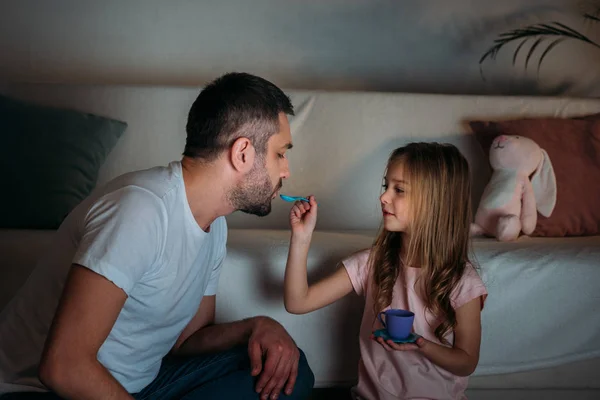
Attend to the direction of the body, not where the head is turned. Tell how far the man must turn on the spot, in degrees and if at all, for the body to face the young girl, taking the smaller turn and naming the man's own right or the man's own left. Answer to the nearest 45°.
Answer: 0° — they already face them

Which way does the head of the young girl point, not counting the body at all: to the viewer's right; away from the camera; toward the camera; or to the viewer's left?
to the viewer's left

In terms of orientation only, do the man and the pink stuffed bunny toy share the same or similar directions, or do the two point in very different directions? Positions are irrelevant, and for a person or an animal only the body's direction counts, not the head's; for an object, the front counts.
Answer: very different directions

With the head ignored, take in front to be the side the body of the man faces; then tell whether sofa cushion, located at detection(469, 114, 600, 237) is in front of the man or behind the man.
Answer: in front

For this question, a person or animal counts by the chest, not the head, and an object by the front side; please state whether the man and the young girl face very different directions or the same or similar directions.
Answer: very different directions

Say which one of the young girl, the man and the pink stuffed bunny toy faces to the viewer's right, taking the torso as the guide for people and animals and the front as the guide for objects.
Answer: the man

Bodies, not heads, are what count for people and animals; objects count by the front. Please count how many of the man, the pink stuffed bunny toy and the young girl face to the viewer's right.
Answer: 1

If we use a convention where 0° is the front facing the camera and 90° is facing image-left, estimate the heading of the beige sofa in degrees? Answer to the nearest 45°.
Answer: approximately 0°

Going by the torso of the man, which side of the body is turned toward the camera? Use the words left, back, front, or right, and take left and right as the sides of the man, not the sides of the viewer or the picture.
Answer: right

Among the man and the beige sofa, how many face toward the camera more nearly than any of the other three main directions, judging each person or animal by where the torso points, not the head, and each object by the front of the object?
1

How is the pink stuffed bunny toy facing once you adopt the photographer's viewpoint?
facing the viewer and to the left of the viewer

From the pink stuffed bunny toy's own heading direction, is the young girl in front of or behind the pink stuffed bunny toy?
in front

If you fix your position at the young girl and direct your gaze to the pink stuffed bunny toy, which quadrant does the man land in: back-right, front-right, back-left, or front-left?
back-left

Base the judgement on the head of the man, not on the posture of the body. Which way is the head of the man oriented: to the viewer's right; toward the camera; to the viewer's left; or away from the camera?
to the viewer's right

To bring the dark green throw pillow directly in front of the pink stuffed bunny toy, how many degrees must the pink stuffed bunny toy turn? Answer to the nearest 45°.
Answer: approximately 45° to its right
